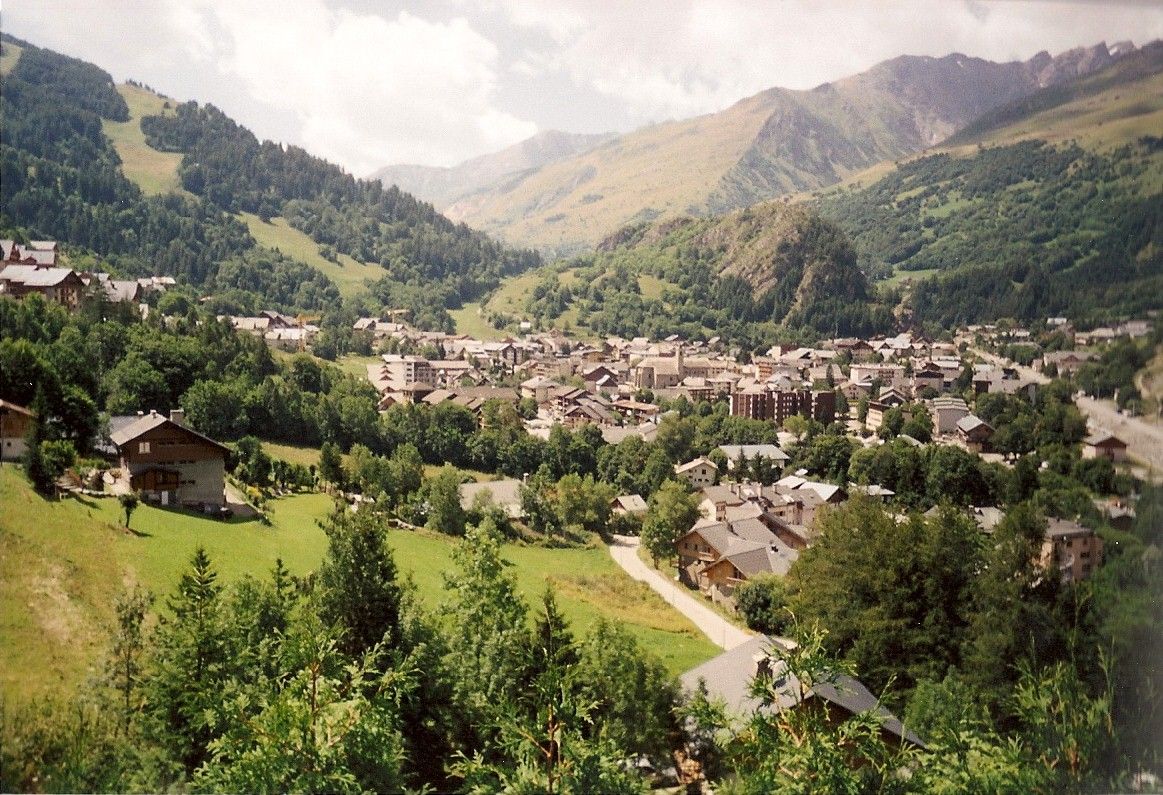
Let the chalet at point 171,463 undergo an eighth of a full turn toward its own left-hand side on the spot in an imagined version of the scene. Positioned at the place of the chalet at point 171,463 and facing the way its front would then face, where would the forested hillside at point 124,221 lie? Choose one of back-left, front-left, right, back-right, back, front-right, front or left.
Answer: back-left

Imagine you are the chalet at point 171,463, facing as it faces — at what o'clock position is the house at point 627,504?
The house is roughly at 9 o'clock from the chalet.

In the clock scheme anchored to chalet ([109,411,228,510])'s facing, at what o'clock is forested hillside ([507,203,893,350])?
The forested hillside is roughly at 8 o'clock from the chalet.

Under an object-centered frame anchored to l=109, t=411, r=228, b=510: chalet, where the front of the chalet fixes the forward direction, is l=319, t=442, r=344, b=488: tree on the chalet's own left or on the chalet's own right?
on the chalet's own left

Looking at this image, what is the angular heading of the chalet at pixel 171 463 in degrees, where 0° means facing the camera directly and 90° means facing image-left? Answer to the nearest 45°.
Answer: approximately 0°

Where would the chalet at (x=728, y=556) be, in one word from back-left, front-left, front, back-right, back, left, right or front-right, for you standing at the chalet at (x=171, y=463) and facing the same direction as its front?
left

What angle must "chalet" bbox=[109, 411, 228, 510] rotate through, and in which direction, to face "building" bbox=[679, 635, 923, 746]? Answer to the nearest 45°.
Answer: approximately 45° to its left

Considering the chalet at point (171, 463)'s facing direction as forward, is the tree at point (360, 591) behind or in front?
in front

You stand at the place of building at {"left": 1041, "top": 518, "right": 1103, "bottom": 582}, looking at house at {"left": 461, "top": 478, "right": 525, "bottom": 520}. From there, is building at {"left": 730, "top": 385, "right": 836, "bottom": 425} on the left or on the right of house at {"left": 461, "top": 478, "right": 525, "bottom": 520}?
right

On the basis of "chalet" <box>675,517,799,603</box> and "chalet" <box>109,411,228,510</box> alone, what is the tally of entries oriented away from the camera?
0

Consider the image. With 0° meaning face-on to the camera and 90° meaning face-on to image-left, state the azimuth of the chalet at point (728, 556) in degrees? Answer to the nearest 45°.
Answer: approximately 45°

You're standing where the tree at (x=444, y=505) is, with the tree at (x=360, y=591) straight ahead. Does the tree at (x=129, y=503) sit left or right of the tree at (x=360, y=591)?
right
